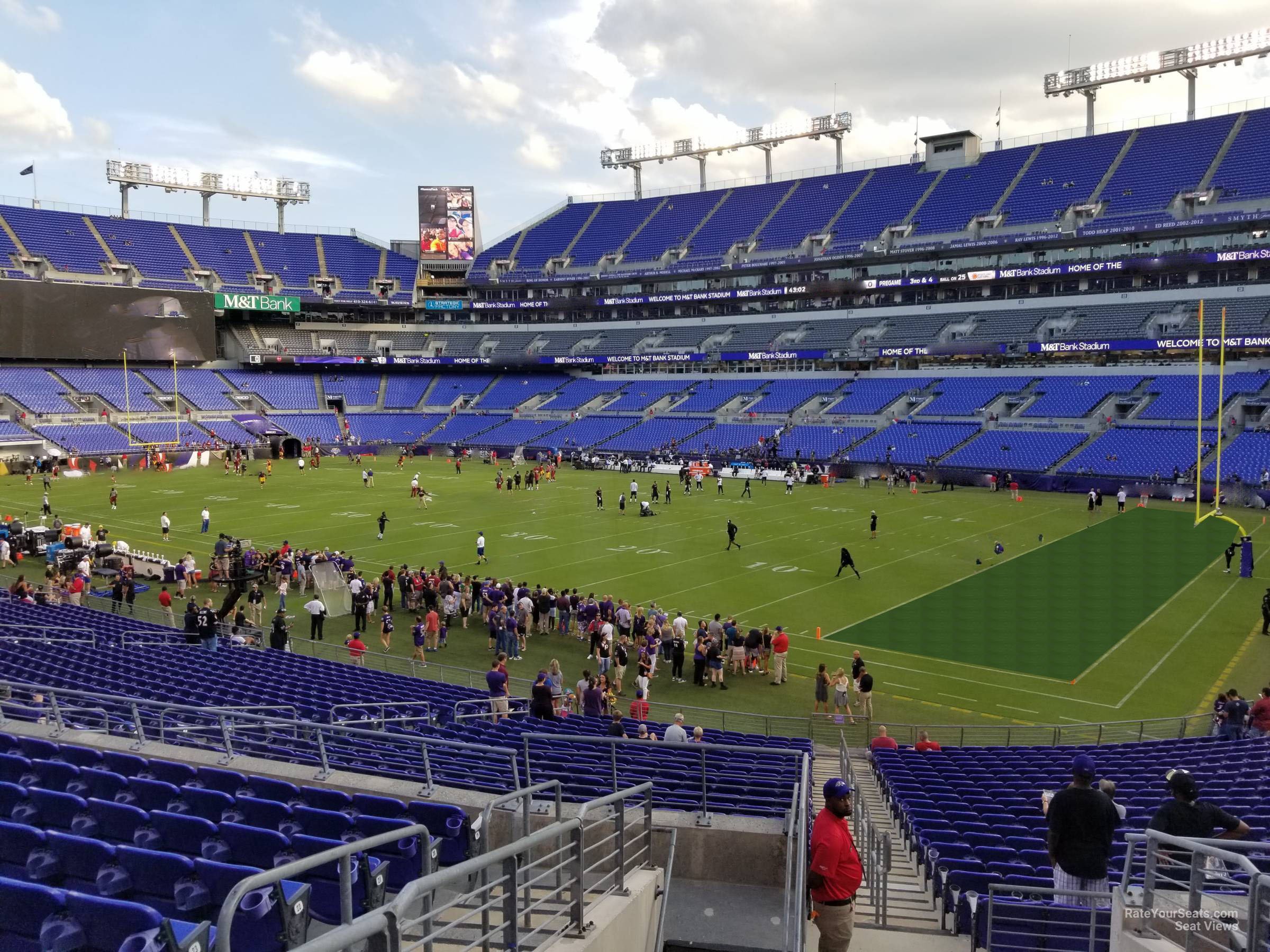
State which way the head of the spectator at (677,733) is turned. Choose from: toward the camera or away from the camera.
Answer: away from the camera

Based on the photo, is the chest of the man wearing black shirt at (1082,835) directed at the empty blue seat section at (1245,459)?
yes

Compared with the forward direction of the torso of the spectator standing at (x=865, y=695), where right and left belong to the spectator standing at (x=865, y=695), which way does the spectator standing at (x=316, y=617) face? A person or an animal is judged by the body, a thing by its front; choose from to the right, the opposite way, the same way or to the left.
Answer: the same way

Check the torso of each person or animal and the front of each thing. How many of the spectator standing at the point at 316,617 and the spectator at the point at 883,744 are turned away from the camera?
2

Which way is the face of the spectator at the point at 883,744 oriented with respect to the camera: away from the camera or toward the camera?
away from the camera

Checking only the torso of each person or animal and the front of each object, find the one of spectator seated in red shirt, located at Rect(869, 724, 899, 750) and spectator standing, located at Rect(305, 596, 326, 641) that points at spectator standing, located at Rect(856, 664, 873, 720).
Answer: spectator seated in red shirt, located at Rect(869, 724, 899, 750)

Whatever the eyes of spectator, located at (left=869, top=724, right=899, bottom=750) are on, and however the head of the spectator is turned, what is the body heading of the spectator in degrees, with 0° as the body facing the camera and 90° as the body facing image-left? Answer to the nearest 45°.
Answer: approximately 180°

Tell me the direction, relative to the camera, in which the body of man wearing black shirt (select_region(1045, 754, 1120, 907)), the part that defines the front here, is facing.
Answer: away from the camera

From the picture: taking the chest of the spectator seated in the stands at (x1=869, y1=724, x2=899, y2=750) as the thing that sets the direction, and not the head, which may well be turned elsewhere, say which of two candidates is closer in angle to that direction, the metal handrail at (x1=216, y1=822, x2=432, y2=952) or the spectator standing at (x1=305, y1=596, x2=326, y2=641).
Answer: the spectator standing

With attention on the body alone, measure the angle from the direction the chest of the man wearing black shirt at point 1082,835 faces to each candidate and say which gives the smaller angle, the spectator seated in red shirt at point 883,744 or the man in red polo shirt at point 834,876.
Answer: the spectator seated in red shirt

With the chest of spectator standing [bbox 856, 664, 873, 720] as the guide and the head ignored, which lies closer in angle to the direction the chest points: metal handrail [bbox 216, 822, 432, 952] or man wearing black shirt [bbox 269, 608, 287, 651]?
the man wearing black shirt

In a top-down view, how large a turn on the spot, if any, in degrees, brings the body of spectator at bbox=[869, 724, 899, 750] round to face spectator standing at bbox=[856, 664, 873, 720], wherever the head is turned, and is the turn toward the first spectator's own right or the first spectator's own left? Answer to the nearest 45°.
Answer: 0° — they already face them

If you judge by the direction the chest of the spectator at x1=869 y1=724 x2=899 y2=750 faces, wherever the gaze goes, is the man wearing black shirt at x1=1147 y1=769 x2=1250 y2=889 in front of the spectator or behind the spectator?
behind

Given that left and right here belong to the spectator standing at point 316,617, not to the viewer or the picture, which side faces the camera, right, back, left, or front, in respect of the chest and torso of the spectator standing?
back

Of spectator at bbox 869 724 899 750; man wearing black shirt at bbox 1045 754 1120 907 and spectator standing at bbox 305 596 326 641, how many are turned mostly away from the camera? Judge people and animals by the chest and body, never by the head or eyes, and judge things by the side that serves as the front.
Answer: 3

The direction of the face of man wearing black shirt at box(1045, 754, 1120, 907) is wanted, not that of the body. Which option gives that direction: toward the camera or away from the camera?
away from the camera
